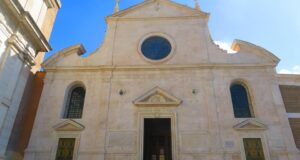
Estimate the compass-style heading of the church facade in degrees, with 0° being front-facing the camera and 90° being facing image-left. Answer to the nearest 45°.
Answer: approximately 0°

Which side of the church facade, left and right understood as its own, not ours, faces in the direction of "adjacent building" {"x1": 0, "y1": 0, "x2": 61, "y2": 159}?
right
